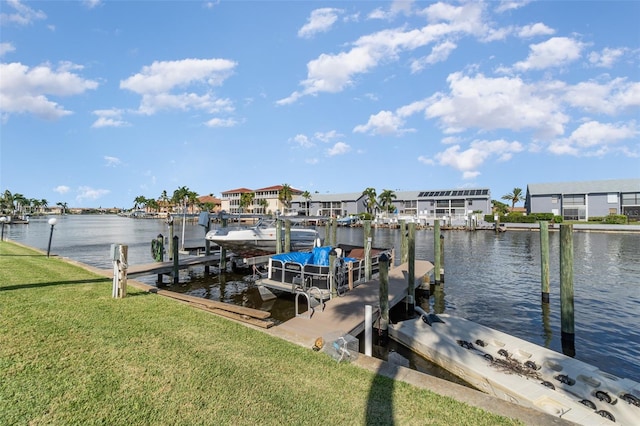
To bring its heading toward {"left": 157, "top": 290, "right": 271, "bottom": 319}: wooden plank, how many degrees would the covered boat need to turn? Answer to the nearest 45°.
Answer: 0° — it already faces it

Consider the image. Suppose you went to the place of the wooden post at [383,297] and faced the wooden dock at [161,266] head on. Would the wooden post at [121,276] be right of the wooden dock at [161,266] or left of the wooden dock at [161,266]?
left

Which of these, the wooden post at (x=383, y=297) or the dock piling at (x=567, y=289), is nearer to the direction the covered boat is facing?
the wooden post

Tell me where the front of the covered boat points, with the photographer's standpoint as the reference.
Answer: facing the viewer and to the left of the viewer

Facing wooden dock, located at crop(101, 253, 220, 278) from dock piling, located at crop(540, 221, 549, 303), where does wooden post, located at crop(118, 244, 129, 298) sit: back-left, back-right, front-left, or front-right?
front-left

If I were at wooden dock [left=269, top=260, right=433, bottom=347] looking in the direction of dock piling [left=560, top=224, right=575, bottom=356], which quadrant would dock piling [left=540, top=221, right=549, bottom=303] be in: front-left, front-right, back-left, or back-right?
front-left

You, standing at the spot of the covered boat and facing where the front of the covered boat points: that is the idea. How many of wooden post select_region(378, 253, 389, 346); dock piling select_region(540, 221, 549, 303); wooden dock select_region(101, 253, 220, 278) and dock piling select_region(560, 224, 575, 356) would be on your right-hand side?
1

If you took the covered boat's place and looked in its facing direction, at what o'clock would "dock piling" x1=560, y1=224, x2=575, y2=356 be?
The dock piling is roughly at 8 o'clock from the covered boat.

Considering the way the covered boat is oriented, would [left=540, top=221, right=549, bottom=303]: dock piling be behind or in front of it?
behind

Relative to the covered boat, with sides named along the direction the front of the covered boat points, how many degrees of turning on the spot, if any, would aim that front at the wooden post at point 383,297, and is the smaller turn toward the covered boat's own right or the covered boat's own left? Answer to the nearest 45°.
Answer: approximately 90° to the covered boat's own left

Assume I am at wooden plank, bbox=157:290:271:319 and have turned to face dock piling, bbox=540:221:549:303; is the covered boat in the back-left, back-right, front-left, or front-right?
front-left

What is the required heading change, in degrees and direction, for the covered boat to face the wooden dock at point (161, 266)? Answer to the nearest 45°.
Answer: approximately 90° to its right
